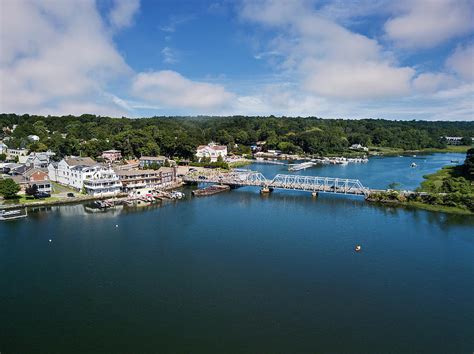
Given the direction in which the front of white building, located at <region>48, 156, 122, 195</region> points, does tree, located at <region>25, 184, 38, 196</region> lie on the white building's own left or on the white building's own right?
on the white building's own right

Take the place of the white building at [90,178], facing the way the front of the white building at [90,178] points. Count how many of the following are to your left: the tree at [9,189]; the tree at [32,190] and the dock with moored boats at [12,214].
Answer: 0

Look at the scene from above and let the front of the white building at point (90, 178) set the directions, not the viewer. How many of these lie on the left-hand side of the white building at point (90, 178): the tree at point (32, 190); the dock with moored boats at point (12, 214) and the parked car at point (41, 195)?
0

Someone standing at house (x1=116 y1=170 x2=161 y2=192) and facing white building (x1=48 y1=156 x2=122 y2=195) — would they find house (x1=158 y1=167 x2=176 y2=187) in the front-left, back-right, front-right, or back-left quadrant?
back-right

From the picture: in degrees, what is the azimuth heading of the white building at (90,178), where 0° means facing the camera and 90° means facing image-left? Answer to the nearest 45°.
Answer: approximately 315°

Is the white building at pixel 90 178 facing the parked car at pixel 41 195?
no

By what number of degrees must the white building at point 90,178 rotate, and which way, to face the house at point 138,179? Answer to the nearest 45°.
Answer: approximately 45° to its left
